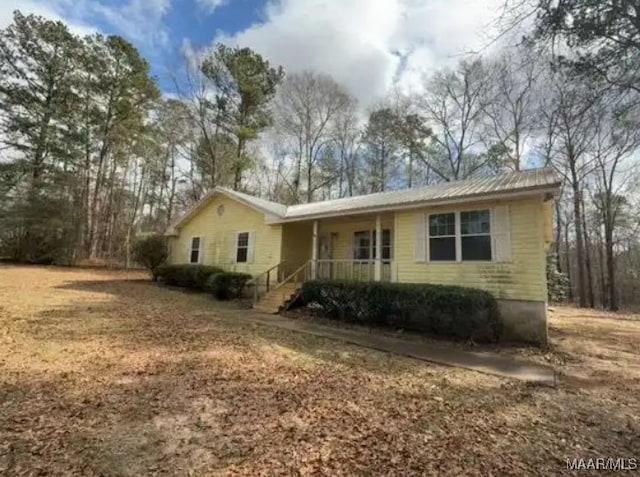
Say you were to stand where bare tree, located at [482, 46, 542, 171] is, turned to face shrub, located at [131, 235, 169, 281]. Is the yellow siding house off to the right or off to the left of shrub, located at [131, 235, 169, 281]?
left

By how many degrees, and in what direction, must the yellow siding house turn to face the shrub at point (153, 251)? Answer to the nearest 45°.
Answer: approximately 90° to its right

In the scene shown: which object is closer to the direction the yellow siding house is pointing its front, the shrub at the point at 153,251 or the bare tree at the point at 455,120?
the shrub

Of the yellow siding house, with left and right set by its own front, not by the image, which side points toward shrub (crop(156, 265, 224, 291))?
right

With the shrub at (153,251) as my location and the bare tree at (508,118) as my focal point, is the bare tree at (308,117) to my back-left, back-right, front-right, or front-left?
front-left

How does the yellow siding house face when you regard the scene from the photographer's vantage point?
facing the viewer and to the left of the viewer

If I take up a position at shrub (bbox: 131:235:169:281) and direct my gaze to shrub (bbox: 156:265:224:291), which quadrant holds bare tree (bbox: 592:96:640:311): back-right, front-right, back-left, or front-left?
front-left

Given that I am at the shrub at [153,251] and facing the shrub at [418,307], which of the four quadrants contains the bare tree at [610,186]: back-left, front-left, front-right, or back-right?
front-left

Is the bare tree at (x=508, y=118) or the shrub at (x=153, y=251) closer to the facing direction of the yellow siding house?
the shrub

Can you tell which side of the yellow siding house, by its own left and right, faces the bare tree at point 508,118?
back

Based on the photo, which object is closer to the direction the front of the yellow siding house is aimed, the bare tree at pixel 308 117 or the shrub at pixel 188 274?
the shrub

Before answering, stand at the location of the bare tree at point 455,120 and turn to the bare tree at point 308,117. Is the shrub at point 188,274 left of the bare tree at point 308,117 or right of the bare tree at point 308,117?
left
